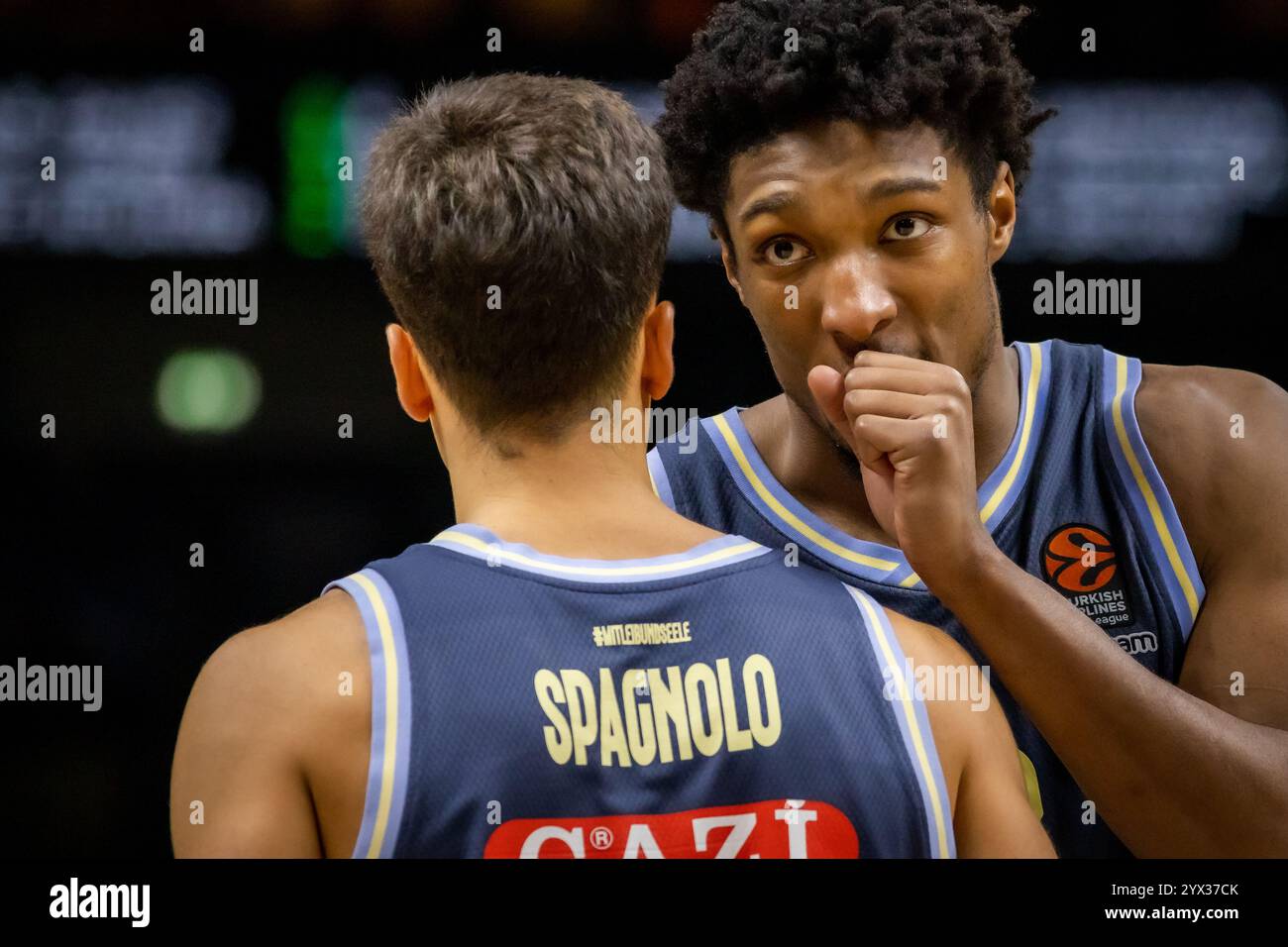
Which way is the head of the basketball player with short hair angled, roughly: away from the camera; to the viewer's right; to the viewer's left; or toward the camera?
away from the camera

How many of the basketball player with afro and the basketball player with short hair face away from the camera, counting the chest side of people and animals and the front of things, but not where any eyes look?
1

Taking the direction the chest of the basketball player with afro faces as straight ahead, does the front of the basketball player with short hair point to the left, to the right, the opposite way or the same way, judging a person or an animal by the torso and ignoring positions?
the opposite way

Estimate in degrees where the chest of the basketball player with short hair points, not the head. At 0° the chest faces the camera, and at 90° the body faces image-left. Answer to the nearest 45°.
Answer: approximately 180°

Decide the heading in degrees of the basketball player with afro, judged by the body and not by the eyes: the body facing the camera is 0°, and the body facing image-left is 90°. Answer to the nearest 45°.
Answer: approximately 0°

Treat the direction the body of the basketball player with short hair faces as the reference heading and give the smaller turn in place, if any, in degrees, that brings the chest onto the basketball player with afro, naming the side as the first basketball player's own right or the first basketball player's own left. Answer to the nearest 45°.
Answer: approximately 45° to the first basketball player's own right
